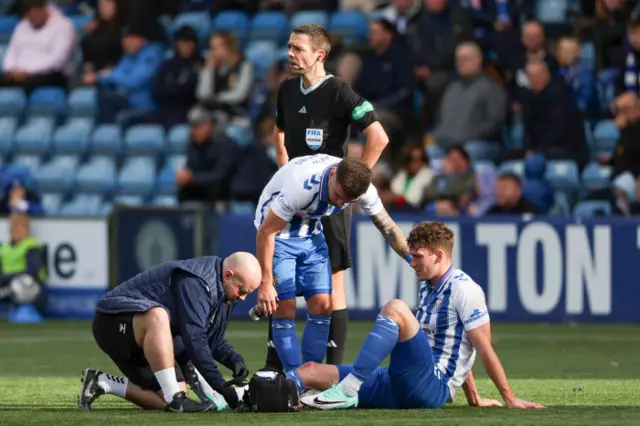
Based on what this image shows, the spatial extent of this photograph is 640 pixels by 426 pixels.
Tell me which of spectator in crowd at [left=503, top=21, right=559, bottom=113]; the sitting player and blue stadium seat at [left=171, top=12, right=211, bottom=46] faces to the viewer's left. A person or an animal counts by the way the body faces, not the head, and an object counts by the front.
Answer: the sitting player

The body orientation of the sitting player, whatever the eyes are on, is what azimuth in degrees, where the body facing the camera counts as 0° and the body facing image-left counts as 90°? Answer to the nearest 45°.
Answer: approximately 90°

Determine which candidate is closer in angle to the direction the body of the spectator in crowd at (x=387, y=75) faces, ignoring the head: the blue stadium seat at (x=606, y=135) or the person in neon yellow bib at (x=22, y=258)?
the person in neon yellow bib

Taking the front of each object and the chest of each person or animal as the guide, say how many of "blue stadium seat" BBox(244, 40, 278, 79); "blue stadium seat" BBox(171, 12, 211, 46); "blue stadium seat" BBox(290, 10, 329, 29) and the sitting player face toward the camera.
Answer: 3

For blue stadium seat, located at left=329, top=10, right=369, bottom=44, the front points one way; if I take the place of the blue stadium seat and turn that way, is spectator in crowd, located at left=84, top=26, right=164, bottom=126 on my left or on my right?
on my right

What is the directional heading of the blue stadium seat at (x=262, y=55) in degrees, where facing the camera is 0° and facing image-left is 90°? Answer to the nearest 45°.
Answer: approximately 0°

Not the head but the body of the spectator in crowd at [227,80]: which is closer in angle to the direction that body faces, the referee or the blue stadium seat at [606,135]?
the referee
